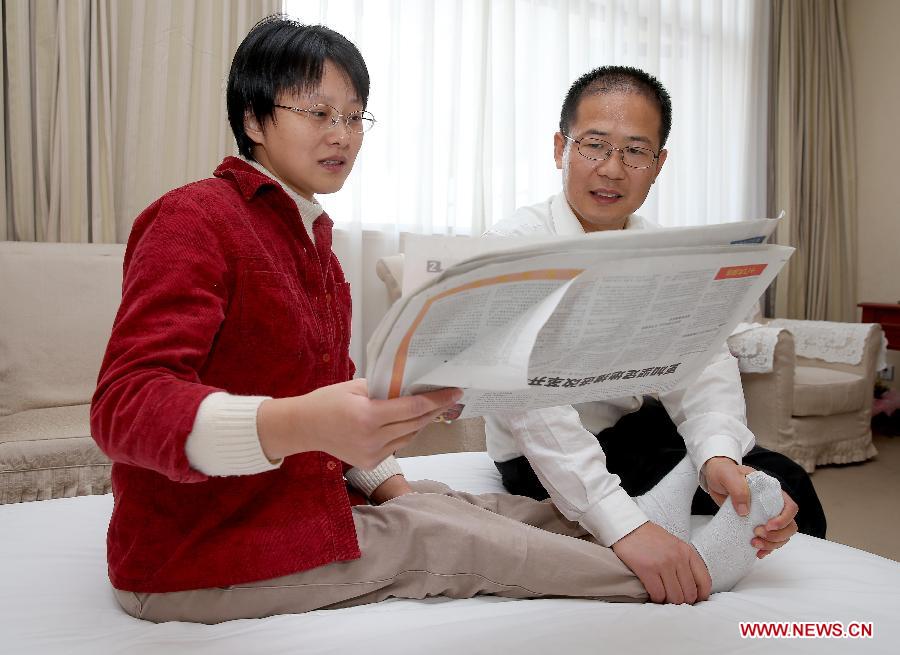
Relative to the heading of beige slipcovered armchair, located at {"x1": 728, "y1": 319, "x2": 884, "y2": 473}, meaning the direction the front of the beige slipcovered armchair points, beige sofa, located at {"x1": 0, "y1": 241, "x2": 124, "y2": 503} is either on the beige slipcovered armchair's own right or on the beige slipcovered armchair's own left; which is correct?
on the beige slipcovered armchair's own right

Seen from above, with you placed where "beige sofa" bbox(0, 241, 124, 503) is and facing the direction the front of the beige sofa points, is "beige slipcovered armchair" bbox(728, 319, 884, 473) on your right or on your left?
on your left

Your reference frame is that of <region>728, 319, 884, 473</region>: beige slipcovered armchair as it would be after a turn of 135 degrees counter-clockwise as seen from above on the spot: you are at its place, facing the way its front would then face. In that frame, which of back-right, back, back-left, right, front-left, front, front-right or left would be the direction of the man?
back

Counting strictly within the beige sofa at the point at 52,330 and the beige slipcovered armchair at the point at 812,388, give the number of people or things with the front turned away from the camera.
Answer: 0

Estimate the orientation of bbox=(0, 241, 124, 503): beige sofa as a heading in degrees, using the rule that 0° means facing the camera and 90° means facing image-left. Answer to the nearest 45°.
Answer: approximately 0°
